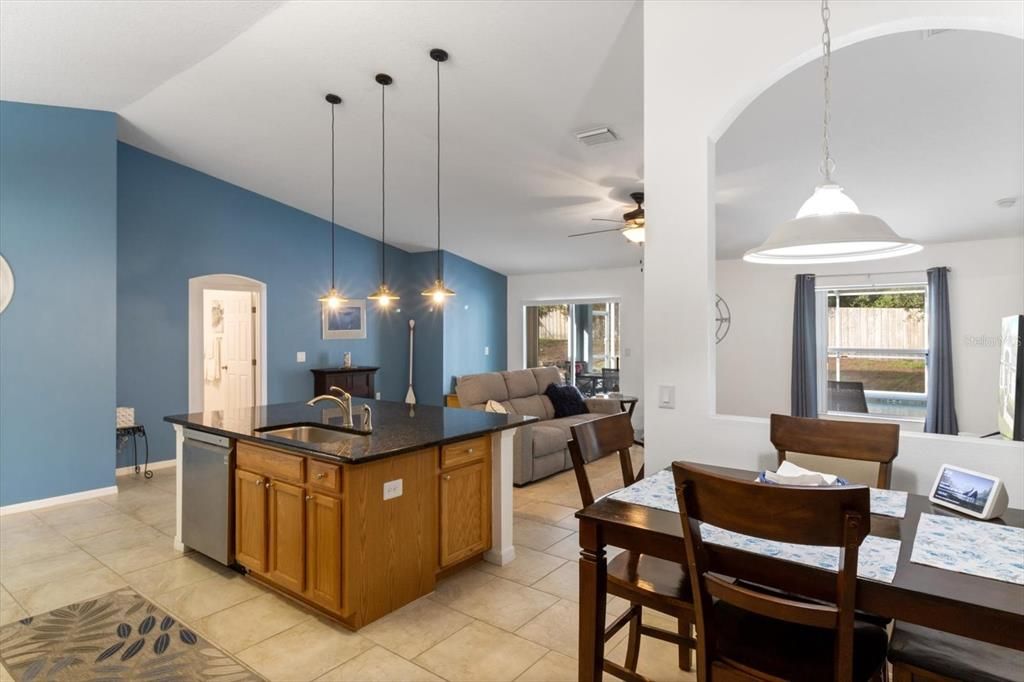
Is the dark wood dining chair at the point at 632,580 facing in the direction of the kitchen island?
no

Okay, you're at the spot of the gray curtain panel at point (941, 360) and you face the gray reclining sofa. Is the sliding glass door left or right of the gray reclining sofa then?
right

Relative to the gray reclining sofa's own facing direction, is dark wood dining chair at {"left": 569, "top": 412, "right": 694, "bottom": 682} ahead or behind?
ahead

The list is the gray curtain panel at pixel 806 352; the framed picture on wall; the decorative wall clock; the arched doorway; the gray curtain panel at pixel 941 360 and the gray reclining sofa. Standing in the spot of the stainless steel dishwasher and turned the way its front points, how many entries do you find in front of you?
0

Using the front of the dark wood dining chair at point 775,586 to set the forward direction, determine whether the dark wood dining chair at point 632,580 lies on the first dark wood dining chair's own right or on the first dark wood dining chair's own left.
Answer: on the first dark wood dining chair's own left

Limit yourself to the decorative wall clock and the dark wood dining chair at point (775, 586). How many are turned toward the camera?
1

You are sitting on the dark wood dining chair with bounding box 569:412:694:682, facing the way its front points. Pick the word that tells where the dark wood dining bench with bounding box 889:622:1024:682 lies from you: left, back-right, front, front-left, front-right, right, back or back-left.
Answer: front

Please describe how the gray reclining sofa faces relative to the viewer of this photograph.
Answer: facing the viewer and to the right of the viewer

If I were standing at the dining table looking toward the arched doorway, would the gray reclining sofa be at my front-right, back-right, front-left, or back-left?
front-right

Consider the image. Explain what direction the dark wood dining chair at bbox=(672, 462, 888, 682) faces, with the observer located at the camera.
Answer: facing away from the viewer and to the right of the viewer

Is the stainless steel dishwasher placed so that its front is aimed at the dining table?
no

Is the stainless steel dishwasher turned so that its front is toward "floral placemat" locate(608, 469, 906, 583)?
no

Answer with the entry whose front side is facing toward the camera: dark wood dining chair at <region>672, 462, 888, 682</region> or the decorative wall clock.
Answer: the decorative wall clock

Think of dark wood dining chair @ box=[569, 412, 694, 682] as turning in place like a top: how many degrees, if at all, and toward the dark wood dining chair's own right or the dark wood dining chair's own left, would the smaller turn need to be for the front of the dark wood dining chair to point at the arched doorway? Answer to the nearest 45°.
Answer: approximately 180°

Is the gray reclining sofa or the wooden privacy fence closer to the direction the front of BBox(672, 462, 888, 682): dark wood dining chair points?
the wooden privacy fence

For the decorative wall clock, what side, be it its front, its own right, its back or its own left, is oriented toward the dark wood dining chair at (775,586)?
front

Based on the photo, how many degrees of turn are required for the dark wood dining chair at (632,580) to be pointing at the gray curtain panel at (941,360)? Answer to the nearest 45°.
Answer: approximately 90° to its left

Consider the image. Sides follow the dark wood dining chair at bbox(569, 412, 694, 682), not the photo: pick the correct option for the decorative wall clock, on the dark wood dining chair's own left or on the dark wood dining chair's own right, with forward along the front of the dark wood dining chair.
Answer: on the dark wood dining chair's own left

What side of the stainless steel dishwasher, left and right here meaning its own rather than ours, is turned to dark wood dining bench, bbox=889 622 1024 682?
left

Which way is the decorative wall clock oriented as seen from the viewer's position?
toward the camera

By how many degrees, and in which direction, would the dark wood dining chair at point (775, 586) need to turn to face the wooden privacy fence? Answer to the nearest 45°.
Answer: approximately 45° to its left
